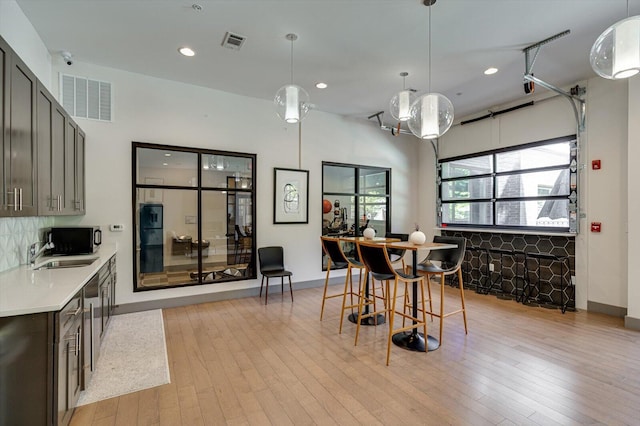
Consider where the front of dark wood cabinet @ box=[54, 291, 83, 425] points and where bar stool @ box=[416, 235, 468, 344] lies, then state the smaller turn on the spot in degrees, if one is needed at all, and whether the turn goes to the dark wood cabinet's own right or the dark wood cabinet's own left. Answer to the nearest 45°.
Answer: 0° — it already faces it

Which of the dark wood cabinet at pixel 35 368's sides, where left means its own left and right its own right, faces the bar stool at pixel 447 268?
front

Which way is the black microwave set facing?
to the viewer's right

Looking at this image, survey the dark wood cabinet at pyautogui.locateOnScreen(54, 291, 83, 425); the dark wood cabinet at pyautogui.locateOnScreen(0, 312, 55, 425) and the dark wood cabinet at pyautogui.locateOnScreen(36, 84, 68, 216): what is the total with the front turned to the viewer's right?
3

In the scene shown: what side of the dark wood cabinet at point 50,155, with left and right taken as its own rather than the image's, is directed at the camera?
right

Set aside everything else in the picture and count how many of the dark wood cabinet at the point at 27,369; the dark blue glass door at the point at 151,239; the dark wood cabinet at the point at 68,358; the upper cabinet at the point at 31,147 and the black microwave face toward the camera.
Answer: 1

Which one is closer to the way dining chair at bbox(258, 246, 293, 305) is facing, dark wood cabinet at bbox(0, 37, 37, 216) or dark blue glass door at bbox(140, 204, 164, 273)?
the dark wood cabinet

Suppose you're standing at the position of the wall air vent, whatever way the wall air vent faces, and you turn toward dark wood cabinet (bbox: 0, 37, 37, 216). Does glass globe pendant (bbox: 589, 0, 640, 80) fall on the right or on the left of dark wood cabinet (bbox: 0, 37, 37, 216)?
left

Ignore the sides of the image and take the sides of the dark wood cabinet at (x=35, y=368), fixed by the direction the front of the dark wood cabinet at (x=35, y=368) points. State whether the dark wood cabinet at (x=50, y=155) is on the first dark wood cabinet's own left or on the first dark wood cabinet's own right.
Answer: on the first dark wood cabinet's own left

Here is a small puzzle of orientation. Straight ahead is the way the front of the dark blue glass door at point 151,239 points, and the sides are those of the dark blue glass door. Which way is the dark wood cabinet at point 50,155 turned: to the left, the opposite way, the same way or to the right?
to the left

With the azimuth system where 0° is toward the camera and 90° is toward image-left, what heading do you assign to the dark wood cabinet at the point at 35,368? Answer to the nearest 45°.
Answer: approximately 270°

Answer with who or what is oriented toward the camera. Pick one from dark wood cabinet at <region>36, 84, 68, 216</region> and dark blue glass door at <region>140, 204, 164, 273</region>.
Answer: the dark blue glass door

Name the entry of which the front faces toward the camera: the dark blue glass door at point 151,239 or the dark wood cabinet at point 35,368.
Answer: the dark blue glass door

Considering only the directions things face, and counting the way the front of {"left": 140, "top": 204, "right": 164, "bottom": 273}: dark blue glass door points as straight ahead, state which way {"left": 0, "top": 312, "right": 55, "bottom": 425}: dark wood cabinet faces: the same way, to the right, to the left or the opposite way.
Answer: to the left

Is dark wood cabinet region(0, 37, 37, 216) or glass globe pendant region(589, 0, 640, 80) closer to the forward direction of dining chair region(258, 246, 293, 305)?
the glass globe pendant

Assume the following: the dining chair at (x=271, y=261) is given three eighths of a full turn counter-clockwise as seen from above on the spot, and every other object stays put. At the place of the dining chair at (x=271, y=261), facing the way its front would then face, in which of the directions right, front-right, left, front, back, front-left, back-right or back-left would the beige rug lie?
back-left

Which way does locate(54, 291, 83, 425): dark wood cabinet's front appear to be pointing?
to the viewer's right

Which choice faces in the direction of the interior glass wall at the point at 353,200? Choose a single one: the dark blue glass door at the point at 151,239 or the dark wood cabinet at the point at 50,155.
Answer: the dark wood cabinet
